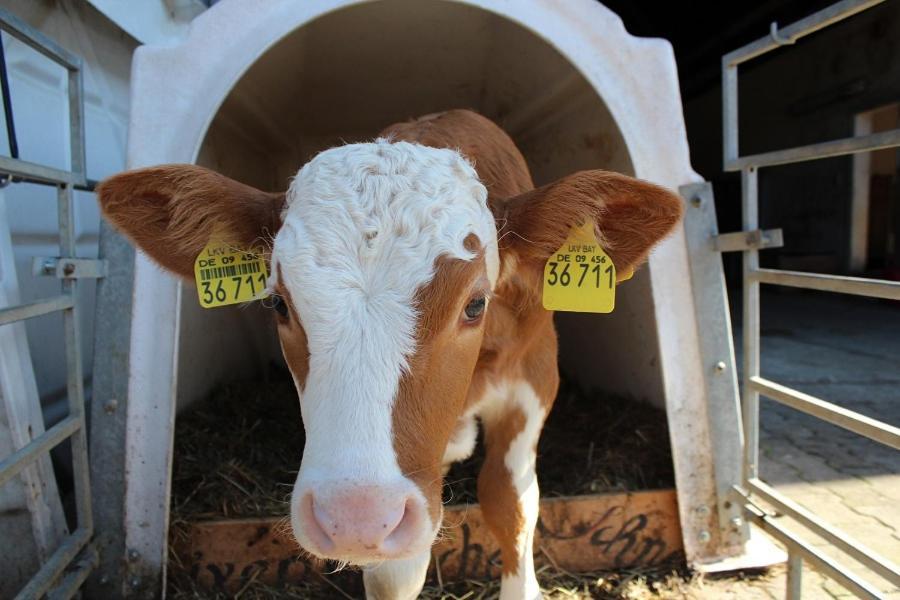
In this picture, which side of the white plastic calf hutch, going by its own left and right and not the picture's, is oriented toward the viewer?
front

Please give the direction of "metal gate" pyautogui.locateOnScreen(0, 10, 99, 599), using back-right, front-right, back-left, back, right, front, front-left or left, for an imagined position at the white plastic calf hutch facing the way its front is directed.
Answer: right

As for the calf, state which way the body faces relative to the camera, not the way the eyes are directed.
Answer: toward the camera

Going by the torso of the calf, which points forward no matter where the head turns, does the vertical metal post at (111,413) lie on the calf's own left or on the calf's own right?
on the calf's own right

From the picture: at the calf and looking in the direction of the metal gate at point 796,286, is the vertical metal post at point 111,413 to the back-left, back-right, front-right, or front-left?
back-left

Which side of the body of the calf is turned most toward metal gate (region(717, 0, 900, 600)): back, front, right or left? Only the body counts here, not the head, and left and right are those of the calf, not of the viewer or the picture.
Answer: left

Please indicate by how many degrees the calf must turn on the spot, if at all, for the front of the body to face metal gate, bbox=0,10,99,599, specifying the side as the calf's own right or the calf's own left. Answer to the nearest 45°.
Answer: approximately 135° to the calf's own right
